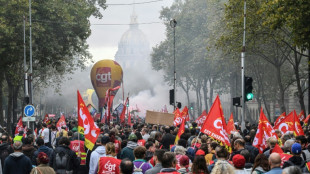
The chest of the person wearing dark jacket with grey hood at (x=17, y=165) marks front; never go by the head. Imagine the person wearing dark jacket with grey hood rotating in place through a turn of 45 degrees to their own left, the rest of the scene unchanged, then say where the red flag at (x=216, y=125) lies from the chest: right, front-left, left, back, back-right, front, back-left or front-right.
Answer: back-right

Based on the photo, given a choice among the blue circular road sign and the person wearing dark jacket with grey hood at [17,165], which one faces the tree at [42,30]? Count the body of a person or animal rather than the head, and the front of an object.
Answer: the person wearing dark jacket with grey hood

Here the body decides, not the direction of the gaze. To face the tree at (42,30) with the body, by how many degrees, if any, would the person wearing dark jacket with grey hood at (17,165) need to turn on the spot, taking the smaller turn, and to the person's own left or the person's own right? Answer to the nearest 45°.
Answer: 0° — they already face it

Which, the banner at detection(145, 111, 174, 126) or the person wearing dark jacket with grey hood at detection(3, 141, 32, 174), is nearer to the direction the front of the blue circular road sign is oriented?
the person wearing dark jacket with grey hood

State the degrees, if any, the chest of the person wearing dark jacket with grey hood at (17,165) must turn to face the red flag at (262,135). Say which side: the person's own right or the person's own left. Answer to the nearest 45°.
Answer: approximately 90° to the person's own right

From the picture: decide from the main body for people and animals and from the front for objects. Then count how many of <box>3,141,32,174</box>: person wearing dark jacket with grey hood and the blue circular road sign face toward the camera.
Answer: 1

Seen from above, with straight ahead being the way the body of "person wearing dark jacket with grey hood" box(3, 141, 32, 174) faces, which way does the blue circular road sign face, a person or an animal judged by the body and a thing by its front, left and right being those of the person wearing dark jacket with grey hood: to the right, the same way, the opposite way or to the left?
the opposite way

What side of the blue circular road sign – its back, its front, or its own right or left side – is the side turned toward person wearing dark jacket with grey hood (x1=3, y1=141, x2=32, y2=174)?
front

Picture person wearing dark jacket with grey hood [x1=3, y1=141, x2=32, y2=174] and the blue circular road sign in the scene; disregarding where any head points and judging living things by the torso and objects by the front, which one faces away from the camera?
the person wearing dark jacket with grey hood

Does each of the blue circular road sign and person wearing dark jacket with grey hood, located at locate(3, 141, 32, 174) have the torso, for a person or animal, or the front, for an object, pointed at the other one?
yes

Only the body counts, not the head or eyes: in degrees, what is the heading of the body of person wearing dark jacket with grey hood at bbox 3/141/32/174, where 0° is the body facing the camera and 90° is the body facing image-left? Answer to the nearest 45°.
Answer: approximately 180°

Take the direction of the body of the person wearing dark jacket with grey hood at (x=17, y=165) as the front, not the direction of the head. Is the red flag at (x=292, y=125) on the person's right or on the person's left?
on the person's right
